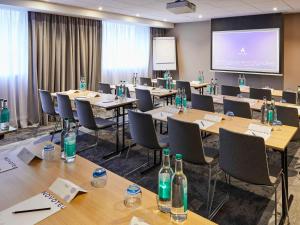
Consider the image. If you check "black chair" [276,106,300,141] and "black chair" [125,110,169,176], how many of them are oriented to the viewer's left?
0

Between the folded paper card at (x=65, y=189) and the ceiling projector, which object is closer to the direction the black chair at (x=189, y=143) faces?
the ceiling projector

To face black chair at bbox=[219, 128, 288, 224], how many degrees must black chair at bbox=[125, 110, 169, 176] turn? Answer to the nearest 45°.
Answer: approximately 90° to its right

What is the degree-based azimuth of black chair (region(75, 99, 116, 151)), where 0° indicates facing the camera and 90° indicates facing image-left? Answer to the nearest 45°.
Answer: approximately 225°

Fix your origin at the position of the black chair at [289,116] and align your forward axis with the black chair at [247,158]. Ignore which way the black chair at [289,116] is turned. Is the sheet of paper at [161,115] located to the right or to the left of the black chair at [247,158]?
right

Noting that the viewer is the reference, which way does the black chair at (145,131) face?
facing away from the viewer and to the right of the viewer

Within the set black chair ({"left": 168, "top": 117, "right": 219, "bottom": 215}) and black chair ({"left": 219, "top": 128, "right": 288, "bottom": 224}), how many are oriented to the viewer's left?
0

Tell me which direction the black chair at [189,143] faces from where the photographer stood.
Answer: facing away from the viewer and to the right of the viewer

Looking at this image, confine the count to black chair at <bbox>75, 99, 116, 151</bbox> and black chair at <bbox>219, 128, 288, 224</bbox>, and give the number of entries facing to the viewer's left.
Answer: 0

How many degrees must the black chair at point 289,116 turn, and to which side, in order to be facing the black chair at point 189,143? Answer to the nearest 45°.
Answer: approximately 180°

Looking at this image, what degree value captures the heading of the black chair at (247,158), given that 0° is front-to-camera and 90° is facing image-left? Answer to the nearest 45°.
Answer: approximately 225°

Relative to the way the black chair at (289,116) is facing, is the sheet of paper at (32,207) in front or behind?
behind
